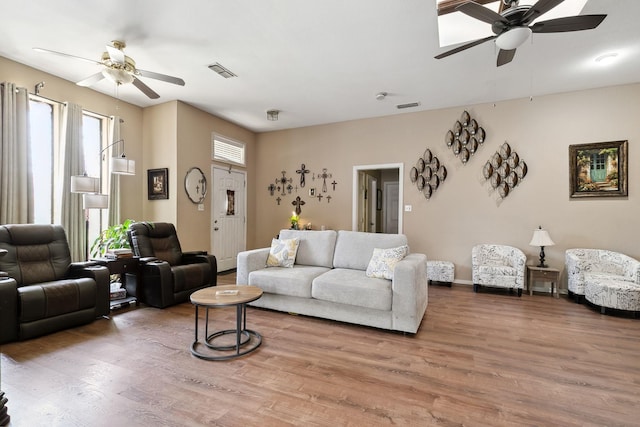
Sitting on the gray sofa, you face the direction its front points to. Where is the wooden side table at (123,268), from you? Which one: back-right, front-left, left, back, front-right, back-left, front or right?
front-right

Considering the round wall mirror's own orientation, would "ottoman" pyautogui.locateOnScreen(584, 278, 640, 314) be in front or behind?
in front

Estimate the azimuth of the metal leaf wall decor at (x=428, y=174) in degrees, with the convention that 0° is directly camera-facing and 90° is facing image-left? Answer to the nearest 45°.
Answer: approximately 0°

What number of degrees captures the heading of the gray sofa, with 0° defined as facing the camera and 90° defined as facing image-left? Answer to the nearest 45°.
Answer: approximately 45°

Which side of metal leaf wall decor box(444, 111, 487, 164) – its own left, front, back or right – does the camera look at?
front

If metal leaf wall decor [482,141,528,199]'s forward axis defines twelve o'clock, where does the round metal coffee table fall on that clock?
The round metal coffee table is roughly at 1 o'clock from the metal leaf wall decor.

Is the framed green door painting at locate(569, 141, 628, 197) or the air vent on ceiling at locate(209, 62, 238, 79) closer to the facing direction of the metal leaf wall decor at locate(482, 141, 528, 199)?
the air vent on ceiling

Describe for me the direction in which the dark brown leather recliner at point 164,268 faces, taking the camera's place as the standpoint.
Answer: facing the viewer and to the right of the viewer

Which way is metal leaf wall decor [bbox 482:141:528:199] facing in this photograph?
toward the camera

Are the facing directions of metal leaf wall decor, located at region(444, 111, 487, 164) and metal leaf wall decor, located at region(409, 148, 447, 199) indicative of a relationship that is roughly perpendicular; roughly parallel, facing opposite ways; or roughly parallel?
roughly parallel

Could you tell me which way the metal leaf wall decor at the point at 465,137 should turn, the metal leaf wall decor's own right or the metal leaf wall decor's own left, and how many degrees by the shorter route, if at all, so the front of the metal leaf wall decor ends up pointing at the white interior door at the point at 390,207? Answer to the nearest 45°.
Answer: approximately 135° to the metal leaf wall decor's own right
